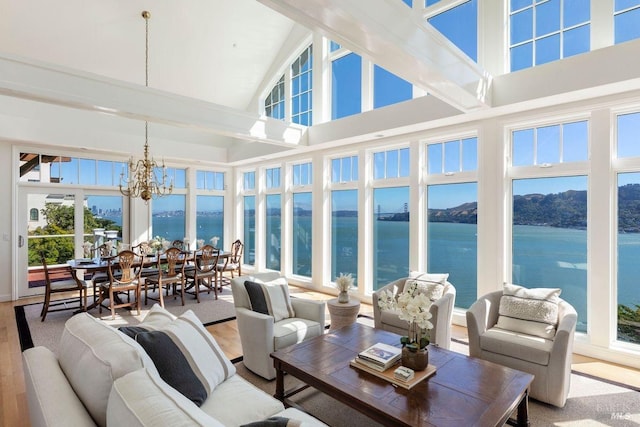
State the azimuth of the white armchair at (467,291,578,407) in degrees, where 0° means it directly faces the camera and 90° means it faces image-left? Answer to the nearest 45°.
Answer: approximately 45°

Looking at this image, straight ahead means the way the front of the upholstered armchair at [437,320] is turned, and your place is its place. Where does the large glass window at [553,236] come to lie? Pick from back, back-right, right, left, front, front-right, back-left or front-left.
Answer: back

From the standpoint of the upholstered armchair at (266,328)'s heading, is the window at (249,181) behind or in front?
behind

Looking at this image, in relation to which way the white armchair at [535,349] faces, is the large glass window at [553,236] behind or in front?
behind

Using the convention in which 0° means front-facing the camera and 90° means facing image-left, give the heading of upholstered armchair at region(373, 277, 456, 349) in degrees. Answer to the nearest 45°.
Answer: approximately 45°

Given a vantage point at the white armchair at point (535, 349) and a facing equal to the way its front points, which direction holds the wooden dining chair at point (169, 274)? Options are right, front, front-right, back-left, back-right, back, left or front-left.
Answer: front-right

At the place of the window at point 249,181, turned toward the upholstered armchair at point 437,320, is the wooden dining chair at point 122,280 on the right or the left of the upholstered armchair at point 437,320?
right

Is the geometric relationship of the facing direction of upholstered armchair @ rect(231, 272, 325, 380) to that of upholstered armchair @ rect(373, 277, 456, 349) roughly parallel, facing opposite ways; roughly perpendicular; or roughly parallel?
roughly perpendicular

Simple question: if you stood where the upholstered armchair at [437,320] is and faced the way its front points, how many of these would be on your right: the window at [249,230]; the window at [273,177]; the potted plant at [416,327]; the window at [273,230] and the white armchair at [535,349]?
3

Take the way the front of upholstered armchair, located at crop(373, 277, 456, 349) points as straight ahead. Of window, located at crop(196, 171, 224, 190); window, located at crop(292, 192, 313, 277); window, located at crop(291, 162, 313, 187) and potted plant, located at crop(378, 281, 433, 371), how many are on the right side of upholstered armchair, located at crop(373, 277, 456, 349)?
3
